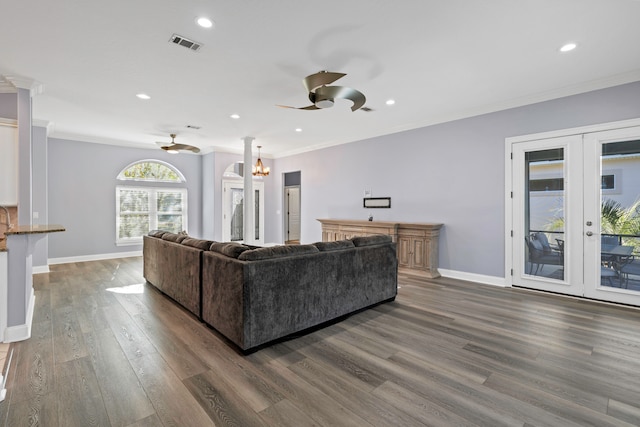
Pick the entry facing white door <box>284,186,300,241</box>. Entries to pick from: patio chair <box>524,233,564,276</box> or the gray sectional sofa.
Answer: the gray sectional sofa

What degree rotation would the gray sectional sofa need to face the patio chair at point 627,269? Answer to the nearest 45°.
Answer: approximately 90° to its right

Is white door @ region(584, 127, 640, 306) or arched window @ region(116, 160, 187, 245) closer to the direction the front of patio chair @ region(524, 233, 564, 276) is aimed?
the white door

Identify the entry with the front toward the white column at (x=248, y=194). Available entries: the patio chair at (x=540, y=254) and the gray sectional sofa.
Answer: the gray sectional sofa

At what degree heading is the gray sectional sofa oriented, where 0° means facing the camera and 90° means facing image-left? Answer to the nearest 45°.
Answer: approximately 180°

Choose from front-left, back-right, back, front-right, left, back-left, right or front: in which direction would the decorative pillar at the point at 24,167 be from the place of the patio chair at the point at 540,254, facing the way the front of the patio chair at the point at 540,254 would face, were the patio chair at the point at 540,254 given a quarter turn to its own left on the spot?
back-left

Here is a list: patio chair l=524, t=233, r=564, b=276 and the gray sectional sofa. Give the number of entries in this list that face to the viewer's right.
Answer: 1

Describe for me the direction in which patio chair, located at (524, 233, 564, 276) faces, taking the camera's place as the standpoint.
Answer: facing to the right of the viewer

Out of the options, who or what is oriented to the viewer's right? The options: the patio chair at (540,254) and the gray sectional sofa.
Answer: the patio chair
